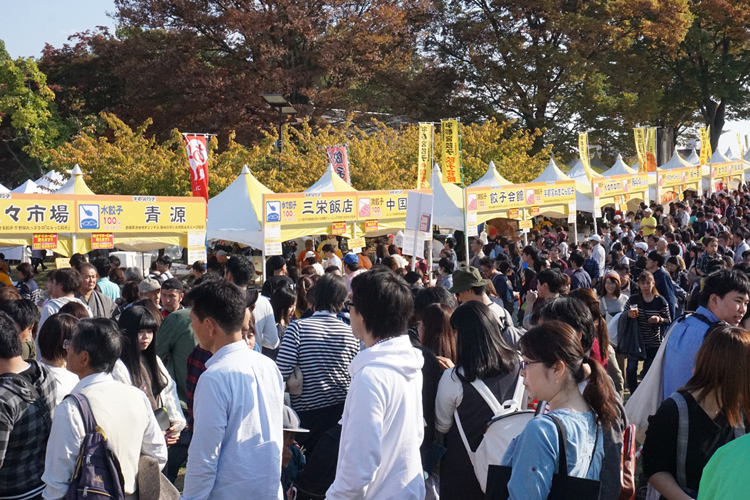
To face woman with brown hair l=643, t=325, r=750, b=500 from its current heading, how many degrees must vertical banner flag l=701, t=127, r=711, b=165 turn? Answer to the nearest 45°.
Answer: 0° — it already faces them

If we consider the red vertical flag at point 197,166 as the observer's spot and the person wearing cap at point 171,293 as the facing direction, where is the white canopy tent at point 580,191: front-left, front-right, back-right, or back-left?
back-left

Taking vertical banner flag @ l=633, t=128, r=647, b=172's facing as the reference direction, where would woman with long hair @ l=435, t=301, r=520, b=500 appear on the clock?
The woman with long hair is roughly at 12 o'clock from the vertical banner flag.

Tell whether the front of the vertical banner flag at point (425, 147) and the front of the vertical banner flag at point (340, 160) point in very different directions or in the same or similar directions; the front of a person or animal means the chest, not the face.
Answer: same or similar directions

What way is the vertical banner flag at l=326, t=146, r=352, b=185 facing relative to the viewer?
toward the camera

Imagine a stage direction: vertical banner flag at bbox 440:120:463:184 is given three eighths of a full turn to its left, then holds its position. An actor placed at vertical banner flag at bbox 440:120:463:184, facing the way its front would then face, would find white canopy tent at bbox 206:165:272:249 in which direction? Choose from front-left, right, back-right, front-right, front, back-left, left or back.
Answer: back

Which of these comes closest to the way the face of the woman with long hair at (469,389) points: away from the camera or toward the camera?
away from the camera

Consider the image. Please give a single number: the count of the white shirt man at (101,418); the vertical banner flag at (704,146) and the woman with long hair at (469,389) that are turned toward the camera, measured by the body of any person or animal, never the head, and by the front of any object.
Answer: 1

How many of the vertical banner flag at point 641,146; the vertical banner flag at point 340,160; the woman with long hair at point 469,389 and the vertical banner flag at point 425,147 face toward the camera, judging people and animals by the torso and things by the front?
3

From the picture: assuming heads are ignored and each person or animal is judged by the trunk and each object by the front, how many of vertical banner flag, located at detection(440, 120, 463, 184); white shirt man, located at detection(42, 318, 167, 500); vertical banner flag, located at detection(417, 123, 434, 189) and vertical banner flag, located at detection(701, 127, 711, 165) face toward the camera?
3

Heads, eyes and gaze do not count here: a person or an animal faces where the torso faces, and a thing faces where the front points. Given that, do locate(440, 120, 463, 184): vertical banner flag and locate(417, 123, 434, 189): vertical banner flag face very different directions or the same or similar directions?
same or similar directions

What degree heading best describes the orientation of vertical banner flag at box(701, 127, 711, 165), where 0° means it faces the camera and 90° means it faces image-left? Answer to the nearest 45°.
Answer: approximately 0°

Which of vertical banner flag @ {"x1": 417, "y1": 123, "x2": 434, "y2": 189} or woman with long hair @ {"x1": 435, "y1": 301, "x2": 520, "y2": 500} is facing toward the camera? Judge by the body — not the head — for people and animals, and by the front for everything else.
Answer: the vertical banner flag

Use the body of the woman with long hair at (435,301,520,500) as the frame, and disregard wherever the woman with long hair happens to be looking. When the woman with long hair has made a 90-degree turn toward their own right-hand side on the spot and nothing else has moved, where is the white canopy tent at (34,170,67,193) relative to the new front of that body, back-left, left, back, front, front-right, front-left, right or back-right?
left

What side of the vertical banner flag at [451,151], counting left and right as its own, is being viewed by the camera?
front

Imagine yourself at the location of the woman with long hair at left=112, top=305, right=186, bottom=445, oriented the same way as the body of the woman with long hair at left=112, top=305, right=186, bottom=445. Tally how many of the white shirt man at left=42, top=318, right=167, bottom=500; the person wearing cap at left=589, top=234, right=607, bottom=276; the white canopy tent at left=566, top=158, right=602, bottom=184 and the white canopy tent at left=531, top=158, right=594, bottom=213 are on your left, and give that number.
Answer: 3

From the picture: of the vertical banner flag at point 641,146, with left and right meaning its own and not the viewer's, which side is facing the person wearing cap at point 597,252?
front

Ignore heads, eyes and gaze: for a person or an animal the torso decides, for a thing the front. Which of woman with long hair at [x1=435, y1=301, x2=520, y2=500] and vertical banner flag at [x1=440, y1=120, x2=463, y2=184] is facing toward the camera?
the vertical banner flag
